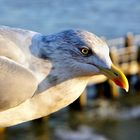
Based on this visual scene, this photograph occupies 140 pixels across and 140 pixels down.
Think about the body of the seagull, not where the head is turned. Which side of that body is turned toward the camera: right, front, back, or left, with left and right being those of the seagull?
right

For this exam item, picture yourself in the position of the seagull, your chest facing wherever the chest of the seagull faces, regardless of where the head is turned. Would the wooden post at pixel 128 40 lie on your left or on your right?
on your left
